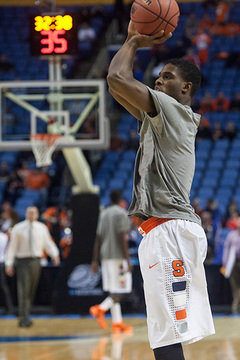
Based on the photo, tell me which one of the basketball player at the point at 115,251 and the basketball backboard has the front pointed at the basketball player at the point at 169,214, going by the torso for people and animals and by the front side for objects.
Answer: the basketball backboard

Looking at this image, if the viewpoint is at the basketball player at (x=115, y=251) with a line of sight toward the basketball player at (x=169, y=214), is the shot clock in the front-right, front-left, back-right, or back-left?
back-right

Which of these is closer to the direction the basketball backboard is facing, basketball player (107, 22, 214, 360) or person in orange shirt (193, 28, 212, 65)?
the basketball player

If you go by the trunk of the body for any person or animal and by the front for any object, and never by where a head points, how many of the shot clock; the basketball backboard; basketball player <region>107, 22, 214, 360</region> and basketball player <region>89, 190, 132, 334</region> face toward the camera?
2

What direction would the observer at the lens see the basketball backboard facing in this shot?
facing the viewer

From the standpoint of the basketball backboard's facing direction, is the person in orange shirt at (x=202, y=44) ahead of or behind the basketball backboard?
behind

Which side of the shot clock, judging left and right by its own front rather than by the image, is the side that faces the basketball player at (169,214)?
front

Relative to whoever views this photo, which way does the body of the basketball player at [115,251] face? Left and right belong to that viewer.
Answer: facing away from the viewer and to the right of the viewer

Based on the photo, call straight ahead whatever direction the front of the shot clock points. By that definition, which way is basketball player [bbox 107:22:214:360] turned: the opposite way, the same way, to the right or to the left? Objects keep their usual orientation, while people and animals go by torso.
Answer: to the right

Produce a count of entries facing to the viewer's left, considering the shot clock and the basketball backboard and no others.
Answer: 0

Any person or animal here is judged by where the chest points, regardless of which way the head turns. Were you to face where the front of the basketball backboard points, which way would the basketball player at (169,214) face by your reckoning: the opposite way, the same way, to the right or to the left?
to the right

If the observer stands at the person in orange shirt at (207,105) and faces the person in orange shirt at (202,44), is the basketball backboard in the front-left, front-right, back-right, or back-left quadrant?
back-left

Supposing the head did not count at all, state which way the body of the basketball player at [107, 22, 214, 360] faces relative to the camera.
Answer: to the viewer's left
